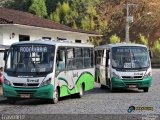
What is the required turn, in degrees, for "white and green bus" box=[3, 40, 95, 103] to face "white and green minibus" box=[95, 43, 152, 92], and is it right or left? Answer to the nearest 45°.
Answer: approximately 180°

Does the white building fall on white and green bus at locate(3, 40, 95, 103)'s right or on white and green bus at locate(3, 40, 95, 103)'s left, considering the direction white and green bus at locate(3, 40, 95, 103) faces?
on its right

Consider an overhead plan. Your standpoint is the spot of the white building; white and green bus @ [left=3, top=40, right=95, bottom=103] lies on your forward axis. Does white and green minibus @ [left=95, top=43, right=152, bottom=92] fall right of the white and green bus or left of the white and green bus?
left

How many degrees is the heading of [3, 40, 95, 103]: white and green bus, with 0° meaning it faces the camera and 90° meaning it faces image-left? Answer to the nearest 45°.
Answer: approximately 45°
